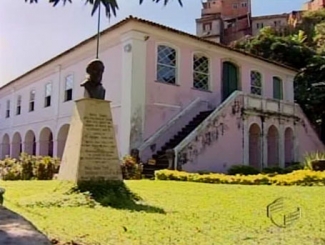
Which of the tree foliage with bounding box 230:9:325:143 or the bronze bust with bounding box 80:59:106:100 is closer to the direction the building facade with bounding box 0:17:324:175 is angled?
the bronze bust

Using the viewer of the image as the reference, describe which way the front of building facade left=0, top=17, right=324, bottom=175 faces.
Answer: facing the viewer and to the right of the viewer

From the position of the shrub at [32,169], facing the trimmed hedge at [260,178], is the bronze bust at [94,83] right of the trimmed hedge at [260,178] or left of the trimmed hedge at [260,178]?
right

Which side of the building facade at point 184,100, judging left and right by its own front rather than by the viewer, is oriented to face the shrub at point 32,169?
right

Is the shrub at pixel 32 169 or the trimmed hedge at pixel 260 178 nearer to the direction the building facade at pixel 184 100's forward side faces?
the trimmed hedge

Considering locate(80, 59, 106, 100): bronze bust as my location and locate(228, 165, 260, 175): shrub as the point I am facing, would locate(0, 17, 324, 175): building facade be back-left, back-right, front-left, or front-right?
front-left

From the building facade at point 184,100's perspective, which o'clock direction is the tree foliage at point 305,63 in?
The tree foliage is roughly at 9 o'clock from the building facade.

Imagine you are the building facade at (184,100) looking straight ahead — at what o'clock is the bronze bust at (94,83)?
The bronze bust is roughly at 2 o'clock from the building facade.
